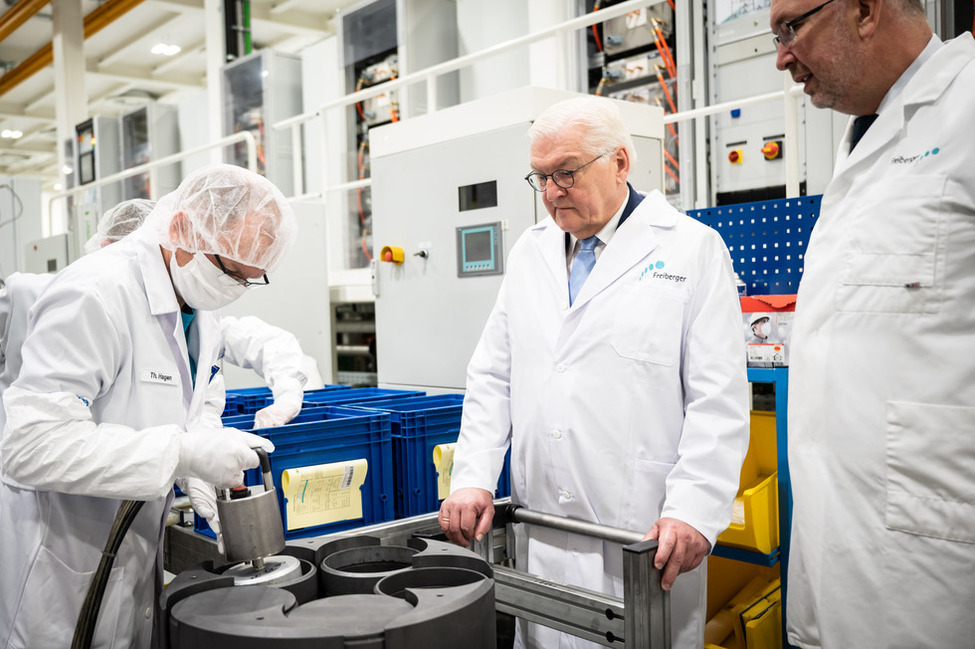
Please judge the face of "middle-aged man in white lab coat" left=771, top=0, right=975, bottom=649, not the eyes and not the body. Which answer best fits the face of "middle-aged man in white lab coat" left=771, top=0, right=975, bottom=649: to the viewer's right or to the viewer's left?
to the viewer's left

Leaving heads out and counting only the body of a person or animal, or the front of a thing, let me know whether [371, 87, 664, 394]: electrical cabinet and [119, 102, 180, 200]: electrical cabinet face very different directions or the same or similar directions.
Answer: same or similar directions

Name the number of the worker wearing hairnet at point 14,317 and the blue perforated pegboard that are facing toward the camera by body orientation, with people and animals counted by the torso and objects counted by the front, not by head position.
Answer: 1

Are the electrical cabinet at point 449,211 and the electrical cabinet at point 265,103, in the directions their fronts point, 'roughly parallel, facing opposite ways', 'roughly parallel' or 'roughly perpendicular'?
roughly parallel

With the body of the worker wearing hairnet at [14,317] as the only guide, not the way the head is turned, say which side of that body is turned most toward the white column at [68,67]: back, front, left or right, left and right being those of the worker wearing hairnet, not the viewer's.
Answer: left

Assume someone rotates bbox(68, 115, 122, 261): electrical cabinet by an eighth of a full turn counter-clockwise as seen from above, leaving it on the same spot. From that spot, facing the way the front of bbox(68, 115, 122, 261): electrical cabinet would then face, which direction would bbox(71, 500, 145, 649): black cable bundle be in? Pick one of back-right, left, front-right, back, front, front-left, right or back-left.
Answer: front

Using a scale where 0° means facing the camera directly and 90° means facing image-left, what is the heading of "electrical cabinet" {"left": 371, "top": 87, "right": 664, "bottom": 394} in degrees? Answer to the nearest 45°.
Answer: approximately 45°

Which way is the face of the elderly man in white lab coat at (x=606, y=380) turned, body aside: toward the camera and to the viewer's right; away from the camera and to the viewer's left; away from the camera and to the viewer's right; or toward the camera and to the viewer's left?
toward the camera and to the viewer's left

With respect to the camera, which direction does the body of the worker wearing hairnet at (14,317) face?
to the viewer's right

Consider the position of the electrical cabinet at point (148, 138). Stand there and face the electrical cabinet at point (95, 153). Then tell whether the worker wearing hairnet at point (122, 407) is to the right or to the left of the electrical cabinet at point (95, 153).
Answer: left

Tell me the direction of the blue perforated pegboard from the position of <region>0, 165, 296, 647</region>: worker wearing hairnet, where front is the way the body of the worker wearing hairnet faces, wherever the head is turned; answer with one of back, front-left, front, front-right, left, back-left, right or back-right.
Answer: front-left

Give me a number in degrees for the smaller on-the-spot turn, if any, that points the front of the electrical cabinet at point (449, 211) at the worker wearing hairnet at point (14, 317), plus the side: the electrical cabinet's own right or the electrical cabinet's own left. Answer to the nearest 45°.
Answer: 0° — it already faces them

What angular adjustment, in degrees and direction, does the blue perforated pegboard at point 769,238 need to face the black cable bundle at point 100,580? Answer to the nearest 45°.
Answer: approximately 45° to its right

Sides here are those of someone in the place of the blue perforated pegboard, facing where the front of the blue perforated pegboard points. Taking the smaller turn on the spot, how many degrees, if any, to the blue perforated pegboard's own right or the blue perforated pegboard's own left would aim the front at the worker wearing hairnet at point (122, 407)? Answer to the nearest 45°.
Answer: approximately 45° to the blue perforated pegboard's own right

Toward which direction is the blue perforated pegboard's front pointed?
toward the camera

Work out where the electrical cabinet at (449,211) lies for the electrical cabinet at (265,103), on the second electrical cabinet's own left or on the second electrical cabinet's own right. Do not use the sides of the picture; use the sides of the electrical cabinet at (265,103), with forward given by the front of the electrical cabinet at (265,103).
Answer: on the second electrical cabinet's own left
